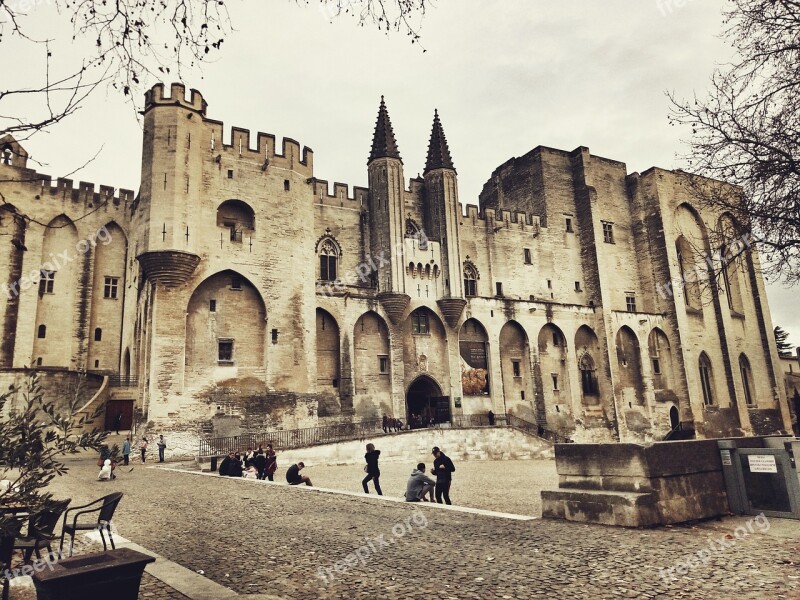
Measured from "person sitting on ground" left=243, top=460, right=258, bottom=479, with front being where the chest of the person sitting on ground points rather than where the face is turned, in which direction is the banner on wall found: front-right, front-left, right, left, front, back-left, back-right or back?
back

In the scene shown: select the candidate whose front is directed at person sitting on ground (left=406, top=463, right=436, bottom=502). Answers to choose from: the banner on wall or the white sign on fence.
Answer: the banner on wall

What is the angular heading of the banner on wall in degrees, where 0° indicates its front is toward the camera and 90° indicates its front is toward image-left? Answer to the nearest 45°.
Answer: approximately 0°

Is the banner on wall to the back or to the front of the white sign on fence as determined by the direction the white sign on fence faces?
to the back

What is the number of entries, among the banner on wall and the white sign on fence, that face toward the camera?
2

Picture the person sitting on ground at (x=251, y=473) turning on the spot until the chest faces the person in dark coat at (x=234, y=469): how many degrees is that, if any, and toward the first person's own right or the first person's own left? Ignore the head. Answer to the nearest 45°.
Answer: approximately 90° to the first person's own right

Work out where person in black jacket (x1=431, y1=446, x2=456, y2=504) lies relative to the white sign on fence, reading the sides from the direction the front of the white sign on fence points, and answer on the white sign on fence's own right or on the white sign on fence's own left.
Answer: on the white sign on fence's own right

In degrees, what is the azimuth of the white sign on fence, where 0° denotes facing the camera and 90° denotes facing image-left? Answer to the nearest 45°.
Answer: approximately 0°

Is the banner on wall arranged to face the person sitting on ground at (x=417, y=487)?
yes
